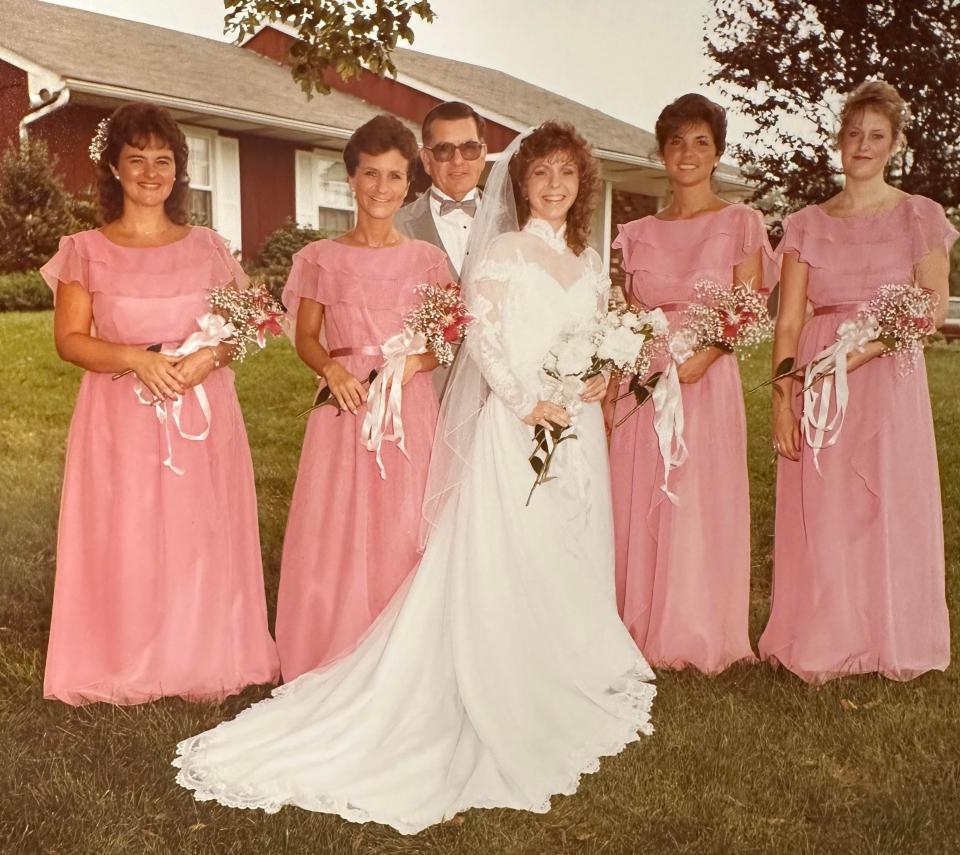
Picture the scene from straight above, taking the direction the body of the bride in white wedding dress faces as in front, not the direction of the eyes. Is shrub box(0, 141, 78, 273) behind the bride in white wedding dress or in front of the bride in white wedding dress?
behind

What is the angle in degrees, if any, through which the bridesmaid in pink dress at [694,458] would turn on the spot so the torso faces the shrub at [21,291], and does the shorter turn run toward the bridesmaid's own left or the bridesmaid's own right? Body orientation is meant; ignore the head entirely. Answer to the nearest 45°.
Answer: approximately 135° to the bridesmaid's own right

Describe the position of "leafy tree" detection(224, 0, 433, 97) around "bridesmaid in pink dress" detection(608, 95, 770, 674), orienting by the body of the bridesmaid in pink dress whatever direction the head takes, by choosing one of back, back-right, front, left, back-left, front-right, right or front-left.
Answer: back-right

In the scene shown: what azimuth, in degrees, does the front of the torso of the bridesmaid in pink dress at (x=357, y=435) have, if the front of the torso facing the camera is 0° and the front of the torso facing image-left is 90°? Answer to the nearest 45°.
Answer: approximately 0°

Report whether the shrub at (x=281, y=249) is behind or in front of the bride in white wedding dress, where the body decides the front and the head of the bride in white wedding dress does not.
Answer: behind

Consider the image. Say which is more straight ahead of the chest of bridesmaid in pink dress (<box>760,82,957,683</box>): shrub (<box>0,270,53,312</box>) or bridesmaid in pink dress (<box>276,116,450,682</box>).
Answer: the bridesmaid in pink dress

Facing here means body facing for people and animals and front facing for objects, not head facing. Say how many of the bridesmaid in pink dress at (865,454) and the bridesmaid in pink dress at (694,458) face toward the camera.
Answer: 2

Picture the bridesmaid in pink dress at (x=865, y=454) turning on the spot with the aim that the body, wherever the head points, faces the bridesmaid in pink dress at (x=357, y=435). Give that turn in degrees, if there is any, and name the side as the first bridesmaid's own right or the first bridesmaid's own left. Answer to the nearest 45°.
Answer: approximately 90° to the first bridesmaid's own right

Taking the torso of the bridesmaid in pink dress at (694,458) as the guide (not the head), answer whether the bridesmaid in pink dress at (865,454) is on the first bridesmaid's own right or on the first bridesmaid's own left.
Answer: on the first bridesmaid's own left
